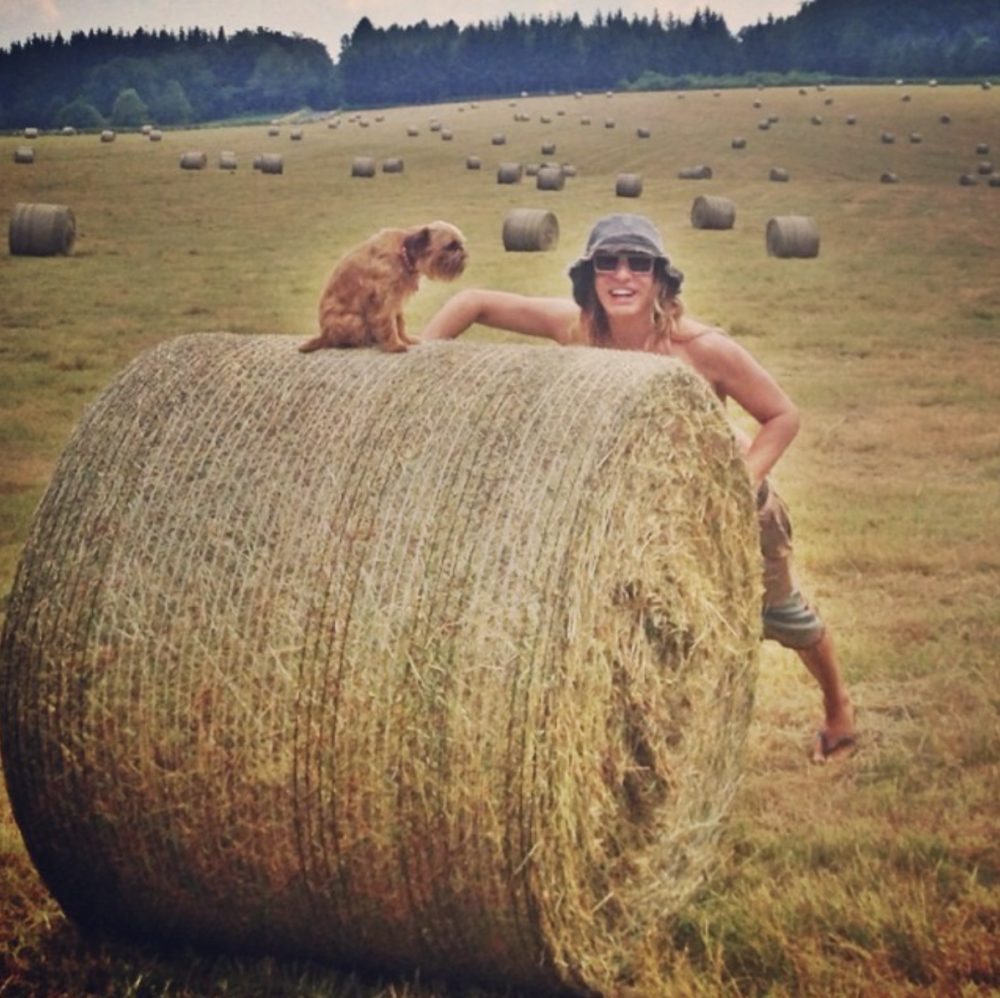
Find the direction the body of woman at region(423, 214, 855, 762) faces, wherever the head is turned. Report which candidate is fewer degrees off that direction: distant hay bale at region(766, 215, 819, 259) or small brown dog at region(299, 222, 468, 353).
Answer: the small brown dog

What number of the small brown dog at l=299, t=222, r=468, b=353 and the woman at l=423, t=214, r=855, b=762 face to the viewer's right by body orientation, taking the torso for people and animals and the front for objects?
1

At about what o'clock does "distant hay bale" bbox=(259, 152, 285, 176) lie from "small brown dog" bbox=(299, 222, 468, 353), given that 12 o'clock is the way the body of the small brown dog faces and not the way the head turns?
The distant hay bale is roughly at 9 o'clock from the small brown dog.

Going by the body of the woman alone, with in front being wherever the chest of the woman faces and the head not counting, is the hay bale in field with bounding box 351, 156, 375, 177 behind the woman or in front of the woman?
behind

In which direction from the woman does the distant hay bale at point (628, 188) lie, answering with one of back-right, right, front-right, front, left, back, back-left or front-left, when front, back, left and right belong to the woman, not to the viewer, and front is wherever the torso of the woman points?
back

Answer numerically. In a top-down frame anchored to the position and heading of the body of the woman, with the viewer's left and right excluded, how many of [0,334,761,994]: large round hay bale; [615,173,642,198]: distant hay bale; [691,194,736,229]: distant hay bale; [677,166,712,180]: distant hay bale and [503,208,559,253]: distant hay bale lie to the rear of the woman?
4

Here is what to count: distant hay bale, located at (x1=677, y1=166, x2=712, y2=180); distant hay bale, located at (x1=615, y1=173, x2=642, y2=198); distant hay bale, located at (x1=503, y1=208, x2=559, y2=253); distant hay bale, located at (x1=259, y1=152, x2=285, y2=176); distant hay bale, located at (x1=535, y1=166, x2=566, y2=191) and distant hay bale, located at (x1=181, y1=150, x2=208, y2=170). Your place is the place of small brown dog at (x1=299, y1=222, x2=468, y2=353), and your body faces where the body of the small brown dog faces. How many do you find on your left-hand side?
6

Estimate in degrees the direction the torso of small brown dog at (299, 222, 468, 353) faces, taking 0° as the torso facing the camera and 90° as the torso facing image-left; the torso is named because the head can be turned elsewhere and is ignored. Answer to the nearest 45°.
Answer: approximately 270°

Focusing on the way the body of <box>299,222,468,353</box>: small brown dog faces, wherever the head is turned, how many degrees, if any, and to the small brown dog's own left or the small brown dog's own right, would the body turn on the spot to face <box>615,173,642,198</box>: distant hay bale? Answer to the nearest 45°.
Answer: approximately 90° to the small brown dog's own left

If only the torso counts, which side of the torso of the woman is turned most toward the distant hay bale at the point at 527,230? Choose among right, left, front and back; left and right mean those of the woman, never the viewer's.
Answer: back

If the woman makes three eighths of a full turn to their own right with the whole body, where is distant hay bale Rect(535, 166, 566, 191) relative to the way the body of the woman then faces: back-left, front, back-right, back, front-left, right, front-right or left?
front-right

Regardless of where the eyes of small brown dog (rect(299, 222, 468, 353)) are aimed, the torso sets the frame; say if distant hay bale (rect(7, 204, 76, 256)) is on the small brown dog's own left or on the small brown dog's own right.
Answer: on the small brown dog's own left

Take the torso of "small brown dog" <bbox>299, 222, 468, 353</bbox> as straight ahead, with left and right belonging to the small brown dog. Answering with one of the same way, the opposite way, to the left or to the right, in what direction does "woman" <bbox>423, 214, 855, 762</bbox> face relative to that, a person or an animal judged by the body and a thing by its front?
to the right

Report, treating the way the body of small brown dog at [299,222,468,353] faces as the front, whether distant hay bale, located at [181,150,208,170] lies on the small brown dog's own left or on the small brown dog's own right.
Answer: on the small brown dog's own left

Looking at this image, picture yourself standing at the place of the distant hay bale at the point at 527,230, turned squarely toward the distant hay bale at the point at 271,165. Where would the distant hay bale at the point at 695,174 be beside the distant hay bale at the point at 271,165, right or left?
right
